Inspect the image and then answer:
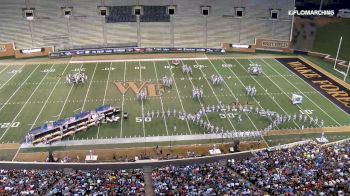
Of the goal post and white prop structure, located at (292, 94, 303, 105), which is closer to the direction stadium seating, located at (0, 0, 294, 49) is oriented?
the white prop structure

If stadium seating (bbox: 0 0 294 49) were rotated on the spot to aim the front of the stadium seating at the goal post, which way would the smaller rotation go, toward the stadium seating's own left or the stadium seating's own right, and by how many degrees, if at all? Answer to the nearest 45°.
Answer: approximately 45° to the stadium seating's own left

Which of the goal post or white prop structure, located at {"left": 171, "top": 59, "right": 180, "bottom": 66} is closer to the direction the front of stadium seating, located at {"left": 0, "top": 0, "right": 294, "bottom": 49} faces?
the white prop structure

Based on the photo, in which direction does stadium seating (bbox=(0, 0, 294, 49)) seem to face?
toward the camera

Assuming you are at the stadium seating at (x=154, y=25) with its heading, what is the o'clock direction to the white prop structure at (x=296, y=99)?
The white prop structure is roughly at 11 o'clock from the stadium seating.

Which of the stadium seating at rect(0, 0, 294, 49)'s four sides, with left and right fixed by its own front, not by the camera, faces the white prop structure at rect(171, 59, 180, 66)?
front
